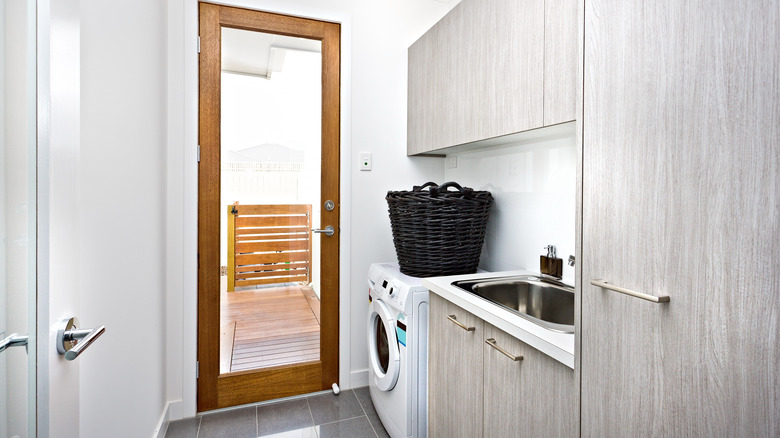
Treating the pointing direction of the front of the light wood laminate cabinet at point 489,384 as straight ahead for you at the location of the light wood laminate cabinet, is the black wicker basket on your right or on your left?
on your right

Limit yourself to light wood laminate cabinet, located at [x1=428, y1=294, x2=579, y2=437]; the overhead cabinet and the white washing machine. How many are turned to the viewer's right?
0

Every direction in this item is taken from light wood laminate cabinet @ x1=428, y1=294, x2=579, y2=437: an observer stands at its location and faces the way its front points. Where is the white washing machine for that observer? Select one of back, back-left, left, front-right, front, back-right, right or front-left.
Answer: right

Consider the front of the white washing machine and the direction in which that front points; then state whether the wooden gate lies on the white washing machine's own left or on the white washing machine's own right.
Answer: on the white washing machine's own right

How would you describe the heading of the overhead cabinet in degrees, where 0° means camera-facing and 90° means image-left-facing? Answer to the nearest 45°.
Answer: approximately 45°

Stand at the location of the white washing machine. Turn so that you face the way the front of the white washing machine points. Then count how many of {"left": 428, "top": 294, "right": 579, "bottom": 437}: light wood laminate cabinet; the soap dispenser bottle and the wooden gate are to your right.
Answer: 1

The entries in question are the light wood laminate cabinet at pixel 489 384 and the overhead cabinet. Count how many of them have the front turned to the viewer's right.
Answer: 0

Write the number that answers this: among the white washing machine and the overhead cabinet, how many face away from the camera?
0

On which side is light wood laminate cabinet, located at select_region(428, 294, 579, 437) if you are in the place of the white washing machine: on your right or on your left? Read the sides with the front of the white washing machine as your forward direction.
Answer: on your left
